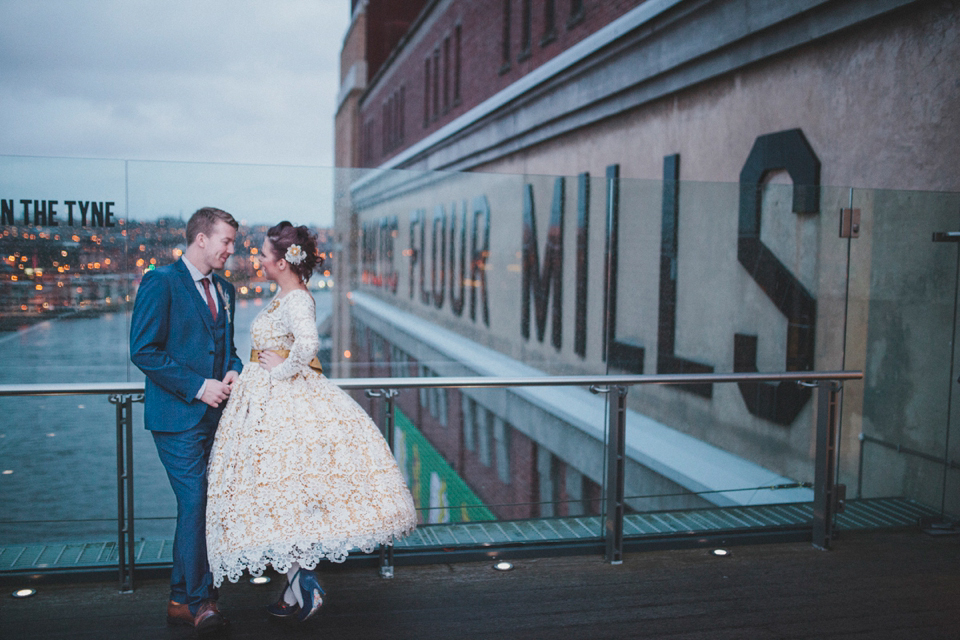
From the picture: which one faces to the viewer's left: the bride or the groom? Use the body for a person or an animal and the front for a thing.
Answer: the bride

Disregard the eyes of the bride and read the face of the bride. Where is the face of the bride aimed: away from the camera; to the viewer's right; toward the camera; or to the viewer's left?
to the viewer's left

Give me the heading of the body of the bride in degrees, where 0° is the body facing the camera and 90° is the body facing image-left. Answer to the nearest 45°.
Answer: approximately 90°

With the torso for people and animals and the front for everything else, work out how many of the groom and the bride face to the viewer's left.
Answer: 1
